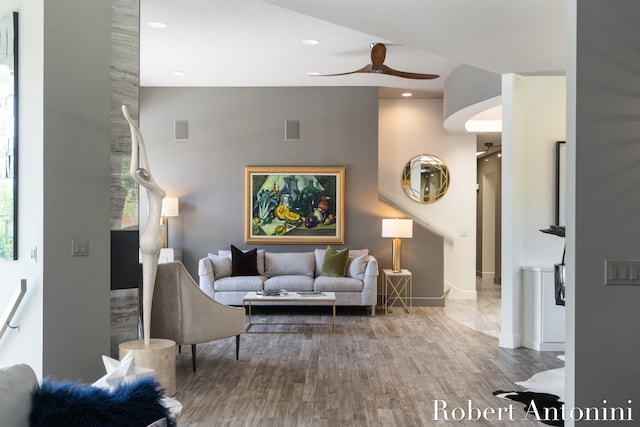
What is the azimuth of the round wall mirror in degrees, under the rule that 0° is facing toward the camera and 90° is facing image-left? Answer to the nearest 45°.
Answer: approximately 0°

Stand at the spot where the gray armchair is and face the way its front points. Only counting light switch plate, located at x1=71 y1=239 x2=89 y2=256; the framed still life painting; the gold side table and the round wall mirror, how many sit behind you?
1

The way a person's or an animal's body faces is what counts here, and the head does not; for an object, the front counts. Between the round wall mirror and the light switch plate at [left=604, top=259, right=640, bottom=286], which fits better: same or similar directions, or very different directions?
same or similar directions

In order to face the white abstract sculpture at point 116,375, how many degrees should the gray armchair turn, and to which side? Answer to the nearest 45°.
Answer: approximately 135° to its right

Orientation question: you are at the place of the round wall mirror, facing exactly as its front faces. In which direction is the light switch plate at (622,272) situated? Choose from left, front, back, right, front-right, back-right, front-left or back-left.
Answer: front

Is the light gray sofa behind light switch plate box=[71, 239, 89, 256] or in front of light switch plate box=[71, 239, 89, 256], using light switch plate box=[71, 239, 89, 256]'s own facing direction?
behind

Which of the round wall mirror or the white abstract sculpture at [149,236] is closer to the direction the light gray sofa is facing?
the white abstract sculpture

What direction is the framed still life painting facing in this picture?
toward the camera

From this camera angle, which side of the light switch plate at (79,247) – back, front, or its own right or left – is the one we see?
front

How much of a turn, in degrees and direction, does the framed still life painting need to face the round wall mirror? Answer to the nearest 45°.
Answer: approximately 90° to its left

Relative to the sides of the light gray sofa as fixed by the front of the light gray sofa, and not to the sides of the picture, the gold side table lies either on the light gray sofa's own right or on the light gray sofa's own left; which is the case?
on the light gray sofa's own left

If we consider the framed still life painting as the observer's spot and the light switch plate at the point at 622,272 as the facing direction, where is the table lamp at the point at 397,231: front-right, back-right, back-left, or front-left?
front-left

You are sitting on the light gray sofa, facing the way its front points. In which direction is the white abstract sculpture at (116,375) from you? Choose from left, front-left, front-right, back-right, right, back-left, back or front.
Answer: front

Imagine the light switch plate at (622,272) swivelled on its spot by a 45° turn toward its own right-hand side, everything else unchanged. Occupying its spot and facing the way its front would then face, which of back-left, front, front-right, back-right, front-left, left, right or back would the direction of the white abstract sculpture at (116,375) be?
front

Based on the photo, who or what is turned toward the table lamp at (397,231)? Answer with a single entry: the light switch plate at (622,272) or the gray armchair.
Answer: the gray armchair

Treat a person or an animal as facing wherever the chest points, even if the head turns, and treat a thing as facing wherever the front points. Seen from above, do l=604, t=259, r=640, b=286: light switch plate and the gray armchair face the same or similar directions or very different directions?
very different directions

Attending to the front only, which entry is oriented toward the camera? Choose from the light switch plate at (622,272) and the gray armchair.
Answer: the light switch plate
